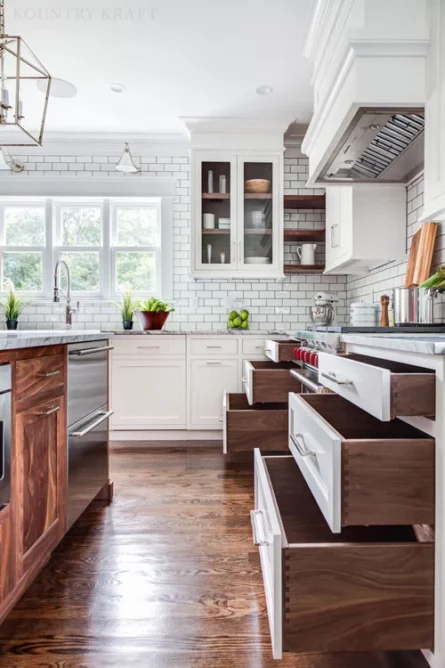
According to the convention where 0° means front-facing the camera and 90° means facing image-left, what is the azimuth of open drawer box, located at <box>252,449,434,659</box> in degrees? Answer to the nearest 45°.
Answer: approximately 90°

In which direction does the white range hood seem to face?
to the viewer's left

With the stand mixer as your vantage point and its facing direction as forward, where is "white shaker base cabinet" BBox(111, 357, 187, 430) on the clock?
The white shaker base cabinet is roughly at 1 o'clock from the stand mixer.

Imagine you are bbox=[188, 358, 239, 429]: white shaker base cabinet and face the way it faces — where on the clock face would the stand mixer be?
The stand mixer is roughly at 9 o'clock from the white shaker base cabinet.

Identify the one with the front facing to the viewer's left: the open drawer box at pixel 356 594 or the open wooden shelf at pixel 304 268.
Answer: the open drawer box

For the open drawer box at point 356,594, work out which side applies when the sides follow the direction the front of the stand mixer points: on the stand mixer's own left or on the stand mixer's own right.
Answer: on the stand mixer's own left
